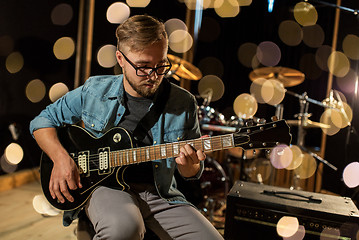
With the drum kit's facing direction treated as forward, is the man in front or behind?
in front

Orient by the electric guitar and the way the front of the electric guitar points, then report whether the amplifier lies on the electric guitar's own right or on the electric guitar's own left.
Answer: on the electric guitar's own left

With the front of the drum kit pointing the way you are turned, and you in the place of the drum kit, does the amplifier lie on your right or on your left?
on your left

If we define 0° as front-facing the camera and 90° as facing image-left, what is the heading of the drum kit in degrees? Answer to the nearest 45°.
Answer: approximately 45°

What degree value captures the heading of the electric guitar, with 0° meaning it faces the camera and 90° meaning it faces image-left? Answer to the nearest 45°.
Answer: approximately 0°
